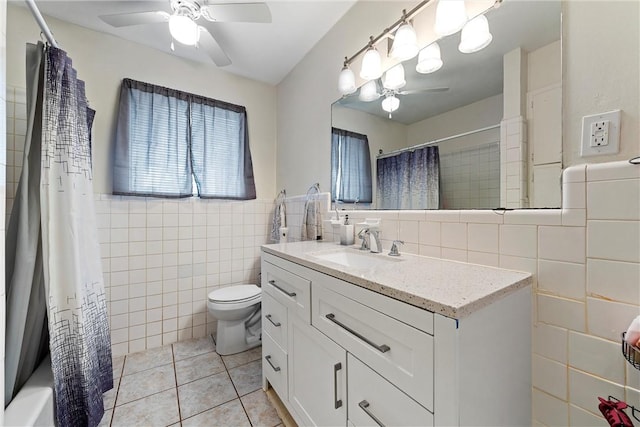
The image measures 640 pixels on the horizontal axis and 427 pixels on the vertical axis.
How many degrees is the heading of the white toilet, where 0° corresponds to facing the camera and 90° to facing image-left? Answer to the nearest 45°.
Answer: approximately 45°

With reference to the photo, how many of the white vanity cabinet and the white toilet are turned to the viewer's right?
0

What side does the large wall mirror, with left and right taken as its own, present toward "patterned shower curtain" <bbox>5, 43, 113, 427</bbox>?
front

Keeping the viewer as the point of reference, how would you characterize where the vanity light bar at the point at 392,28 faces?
facing the viewer and to the left of the viewer

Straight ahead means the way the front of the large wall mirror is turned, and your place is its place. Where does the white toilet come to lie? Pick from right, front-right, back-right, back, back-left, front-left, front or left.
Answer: front-right

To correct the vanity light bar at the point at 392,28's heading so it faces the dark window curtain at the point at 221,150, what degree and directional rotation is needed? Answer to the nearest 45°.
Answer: approximately 45° to its right

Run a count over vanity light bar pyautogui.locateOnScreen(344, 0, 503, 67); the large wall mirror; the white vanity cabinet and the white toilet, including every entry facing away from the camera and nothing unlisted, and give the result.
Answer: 0

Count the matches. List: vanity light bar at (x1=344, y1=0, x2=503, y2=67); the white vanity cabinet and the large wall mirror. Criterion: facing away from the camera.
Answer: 0
